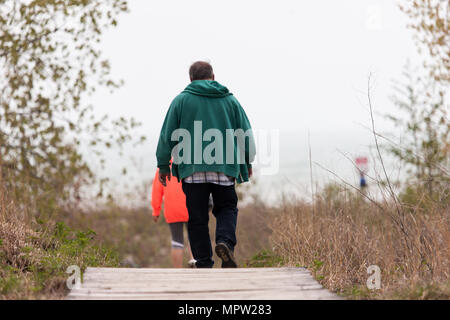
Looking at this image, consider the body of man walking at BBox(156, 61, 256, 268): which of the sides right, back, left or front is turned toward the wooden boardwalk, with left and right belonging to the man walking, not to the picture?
back

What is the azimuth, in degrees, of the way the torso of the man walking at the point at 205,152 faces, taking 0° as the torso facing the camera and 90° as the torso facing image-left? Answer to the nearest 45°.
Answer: approximately 180°
